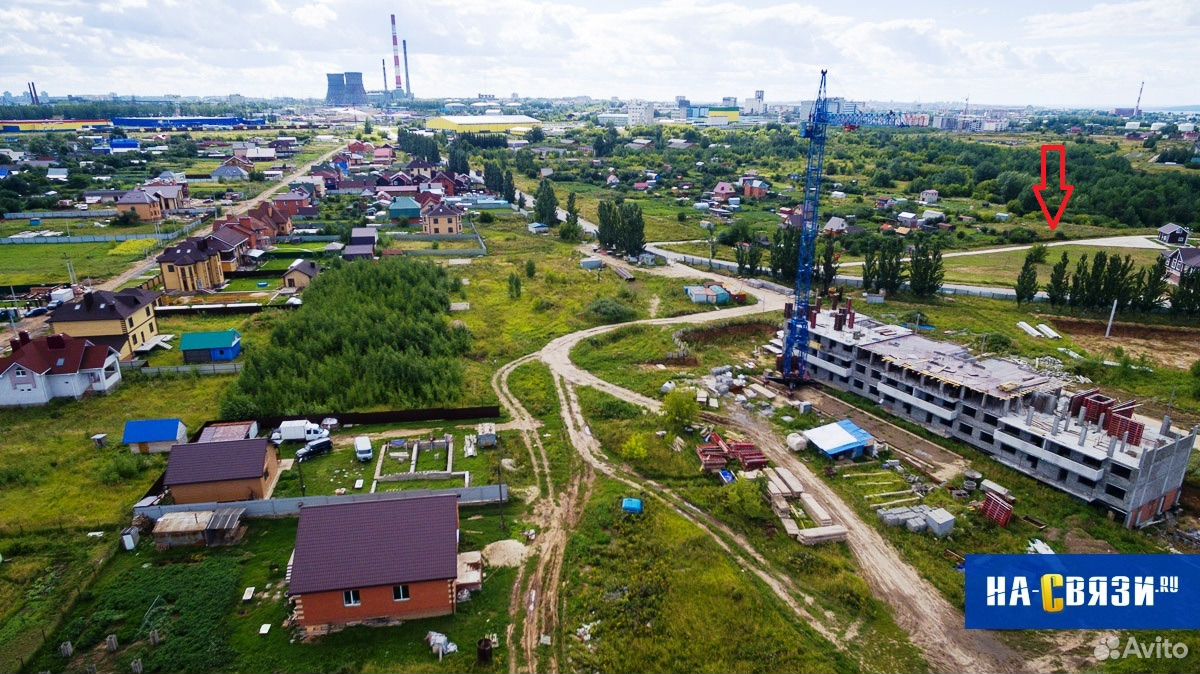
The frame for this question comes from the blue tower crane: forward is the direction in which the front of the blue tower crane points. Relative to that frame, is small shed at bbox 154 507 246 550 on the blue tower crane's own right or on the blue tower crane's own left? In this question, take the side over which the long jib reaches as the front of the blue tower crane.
on the blue tower crane's own right

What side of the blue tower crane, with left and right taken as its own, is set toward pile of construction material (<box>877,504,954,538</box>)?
right

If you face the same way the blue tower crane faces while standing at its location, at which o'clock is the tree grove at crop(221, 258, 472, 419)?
The tree grove is roughly at 5 o'clock from the blue tower crane.

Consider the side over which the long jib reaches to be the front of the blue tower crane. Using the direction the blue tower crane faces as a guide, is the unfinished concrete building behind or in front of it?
in front

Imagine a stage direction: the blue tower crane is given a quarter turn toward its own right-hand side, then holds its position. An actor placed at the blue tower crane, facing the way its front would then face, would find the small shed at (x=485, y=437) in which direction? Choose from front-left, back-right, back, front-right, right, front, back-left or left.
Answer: front-right

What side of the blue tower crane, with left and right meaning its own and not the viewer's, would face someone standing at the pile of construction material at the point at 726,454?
right

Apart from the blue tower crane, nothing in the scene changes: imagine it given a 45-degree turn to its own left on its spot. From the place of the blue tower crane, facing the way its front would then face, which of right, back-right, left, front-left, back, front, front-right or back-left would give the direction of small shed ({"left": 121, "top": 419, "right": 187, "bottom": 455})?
back

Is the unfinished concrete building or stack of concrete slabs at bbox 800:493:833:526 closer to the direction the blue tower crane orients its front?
the unfinished concrete building

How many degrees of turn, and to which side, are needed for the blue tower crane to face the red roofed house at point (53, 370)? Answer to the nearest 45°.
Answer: approximately 135° to its right

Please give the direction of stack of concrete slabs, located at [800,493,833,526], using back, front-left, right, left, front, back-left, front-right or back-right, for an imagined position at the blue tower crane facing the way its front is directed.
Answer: right

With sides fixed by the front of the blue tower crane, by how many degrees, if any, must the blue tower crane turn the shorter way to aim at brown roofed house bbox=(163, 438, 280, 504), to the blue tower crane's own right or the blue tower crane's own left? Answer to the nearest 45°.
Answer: approximately 135° to the blue tower crane's own right

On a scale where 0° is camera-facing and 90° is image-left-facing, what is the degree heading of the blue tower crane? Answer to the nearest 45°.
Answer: approximately 270°

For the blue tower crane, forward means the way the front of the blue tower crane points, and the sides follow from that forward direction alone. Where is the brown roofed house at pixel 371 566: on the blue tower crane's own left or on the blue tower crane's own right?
on the blue tower crane's own right

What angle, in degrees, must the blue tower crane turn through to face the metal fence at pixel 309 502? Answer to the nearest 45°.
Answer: approximately 135° to its right
